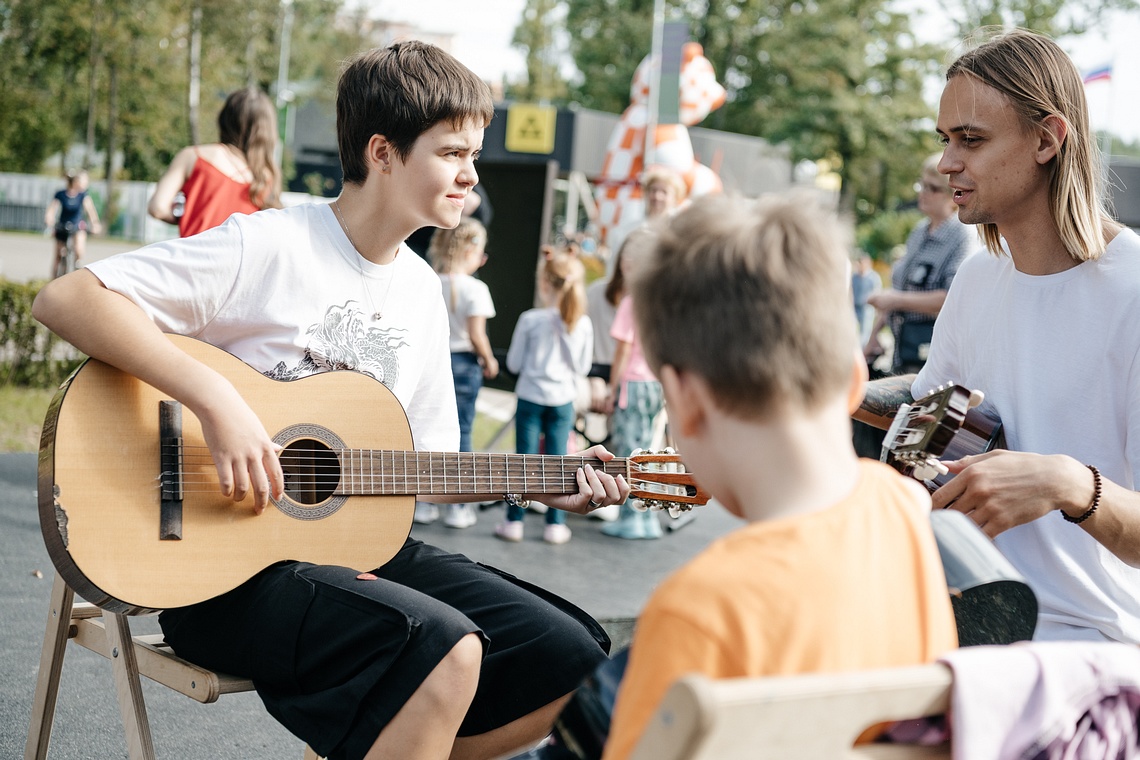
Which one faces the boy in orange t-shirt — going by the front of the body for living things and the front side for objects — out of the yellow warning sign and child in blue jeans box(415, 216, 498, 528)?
the yellow warning sign

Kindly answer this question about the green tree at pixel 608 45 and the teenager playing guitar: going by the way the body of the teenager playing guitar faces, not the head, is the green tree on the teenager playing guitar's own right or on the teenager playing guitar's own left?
on the teenager playing guitar's own left

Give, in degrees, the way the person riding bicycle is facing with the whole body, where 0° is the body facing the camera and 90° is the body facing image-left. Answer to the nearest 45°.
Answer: approximately 0°

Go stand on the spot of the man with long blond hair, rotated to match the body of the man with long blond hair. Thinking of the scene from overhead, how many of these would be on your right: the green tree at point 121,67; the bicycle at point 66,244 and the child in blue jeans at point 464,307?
3

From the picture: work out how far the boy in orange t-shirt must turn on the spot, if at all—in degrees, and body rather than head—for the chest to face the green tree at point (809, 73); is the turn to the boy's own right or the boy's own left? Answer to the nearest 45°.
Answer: approximately 45° to the boy's own right

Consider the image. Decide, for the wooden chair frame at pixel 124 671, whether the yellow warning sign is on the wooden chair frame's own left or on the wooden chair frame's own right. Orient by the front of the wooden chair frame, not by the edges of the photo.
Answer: on the wooden chair frame's own left

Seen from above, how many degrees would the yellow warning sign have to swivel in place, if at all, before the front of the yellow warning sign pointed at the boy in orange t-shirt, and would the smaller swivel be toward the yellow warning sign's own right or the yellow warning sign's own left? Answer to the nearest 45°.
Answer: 0° — it already faces them

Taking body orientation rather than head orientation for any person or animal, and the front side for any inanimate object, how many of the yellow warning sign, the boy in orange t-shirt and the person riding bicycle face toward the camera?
2

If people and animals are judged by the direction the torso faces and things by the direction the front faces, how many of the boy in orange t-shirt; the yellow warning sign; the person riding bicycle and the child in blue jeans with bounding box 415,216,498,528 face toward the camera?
2

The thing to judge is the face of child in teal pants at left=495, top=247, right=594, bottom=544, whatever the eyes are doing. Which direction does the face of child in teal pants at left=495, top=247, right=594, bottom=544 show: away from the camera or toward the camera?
away from the camera

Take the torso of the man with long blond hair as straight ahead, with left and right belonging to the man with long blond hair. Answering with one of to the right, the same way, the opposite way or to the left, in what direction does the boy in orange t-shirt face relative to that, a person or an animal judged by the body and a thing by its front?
to the right

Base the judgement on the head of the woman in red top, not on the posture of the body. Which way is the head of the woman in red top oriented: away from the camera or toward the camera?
away from the camera

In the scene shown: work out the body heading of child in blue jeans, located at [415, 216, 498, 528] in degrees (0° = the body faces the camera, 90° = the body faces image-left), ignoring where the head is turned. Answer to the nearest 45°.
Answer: approximately 225°

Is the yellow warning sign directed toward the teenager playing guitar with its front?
yes
